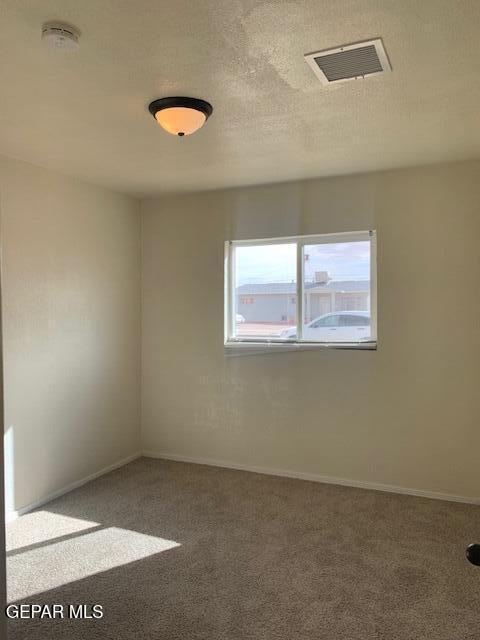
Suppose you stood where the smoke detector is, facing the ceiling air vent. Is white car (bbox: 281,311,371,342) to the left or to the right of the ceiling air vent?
left

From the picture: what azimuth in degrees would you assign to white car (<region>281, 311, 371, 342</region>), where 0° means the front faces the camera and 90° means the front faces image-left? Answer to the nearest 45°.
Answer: approximately 90°

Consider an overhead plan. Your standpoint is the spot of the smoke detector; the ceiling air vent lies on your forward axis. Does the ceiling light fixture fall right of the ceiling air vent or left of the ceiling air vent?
left

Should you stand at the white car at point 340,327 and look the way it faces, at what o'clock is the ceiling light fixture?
The ceiling light fixture is roughly at 10 o'clock from the white car.

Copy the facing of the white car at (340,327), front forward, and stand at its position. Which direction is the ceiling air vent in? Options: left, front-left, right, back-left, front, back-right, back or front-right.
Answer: left

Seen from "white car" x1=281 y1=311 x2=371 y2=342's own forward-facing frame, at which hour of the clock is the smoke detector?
The smoke detector is roughly at 10 o'clock from the white car.
